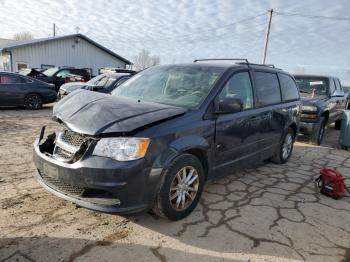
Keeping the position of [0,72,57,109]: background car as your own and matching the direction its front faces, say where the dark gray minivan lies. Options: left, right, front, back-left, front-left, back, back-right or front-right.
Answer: left

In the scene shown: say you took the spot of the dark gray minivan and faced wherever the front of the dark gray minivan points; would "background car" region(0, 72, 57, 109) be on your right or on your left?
on your right

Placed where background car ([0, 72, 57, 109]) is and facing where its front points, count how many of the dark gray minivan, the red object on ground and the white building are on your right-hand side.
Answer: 1

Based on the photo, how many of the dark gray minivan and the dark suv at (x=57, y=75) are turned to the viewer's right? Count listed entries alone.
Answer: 0

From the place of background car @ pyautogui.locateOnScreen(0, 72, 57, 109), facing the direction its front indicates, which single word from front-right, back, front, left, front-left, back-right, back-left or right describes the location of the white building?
right

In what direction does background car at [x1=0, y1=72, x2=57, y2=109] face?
to the viewer's left

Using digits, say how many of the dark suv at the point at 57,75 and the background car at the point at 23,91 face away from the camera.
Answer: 0

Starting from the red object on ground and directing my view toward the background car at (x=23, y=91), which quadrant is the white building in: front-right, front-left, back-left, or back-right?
front-right

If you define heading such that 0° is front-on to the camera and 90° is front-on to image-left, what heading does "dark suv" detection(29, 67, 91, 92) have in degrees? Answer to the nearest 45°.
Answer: approximately 45°

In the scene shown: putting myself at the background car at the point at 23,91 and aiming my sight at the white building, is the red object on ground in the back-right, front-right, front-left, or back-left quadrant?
back-right
